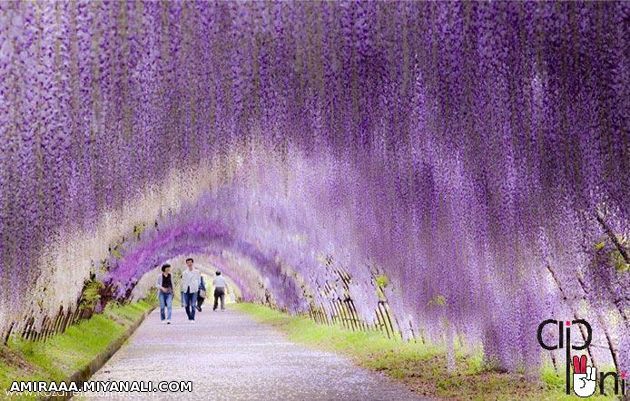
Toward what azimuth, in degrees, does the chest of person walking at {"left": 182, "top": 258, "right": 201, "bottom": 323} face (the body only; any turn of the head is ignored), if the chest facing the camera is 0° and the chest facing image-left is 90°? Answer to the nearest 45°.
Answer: approximately 0°
